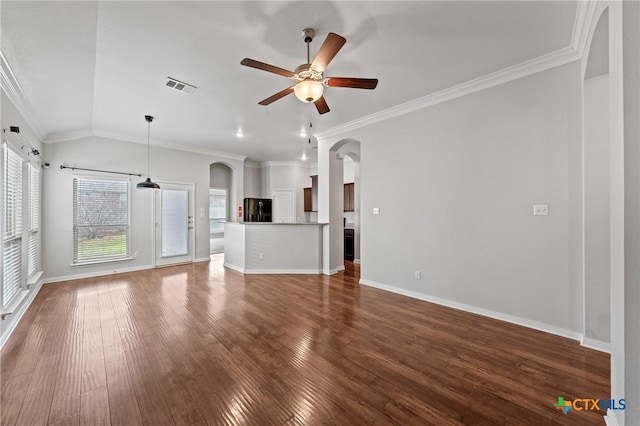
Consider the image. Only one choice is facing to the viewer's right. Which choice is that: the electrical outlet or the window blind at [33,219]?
the window blind

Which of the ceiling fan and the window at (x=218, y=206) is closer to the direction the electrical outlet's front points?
the ceiling fan

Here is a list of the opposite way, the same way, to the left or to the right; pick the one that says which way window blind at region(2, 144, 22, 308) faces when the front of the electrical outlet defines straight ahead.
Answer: the opposite way

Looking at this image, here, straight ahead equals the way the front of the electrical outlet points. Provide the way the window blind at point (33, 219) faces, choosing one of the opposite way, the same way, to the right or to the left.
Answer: the opposite way

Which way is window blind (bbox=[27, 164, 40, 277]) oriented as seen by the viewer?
to the viewer's right

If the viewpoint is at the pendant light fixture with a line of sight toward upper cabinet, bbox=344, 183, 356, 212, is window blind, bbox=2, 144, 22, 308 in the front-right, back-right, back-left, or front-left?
back-right

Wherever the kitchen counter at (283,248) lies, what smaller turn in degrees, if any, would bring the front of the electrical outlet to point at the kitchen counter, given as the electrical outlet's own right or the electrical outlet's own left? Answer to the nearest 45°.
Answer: approximately 90° to the electrical outlet's own right

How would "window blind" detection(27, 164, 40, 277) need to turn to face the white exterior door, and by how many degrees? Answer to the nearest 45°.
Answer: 0° — it already faces it

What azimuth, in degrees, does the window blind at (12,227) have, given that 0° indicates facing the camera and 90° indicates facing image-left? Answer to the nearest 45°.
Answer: approximately 270°

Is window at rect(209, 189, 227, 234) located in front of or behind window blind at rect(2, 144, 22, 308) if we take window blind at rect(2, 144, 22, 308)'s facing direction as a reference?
in front
